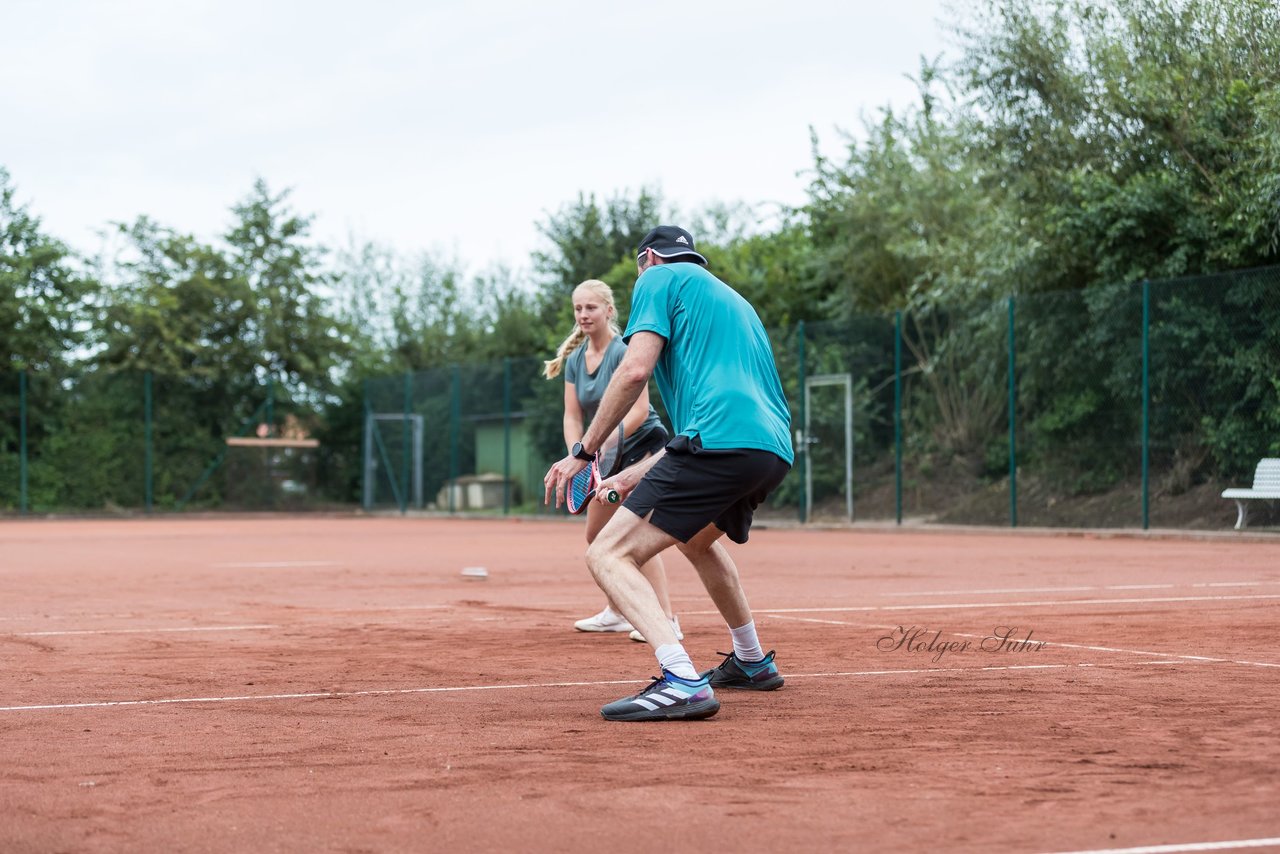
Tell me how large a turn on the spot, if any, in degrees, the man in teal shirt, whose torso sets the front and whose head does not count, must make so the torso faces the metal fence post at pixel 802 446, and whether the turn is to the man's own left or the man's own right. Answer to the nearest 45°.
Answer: approximately 45° to the man's own right

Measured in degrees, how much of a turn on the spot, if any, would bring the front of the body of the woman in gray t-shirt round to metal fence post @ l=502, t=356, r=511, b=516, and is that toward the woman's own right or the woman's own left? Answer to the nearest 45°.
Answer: approximately 135° to the woman's own right

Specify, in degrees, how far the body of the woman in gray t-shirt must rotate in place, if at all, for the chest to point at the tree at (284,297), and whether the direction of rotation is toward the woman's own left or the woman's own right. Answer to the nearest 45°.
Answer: approximately 135° to the woman's own right

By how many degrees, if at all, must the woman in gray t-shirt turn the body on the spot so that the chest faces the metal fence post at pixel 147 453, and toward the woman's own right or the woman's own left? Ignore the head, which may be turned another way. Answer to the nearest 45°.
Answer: approximately 135° to the woman's own right

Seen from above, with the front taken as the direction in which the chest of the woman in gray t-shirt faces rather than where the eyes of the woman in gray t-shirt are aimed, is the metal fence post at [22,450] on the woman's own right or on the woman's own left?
on the woman's own right

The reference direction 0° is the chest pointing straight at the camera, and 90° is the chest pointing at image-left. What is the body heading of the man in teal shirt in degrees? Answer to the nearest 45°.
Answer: approximately 135°

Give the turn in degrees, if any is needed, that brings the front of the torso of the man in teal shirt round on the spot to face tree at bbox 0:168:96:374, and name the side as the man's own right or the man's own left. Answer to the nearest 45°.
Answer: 0° — they already face it

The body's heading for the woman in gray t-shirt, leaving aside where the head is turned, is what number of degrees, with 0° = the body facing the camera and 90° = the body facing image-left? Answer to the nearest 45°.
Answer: approximately 45°

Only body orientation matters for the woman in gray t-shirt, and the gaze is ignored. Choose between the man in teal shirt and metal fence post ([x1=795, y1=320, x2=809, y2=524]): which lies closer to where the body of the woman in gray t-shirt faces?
the man in teal shirt
